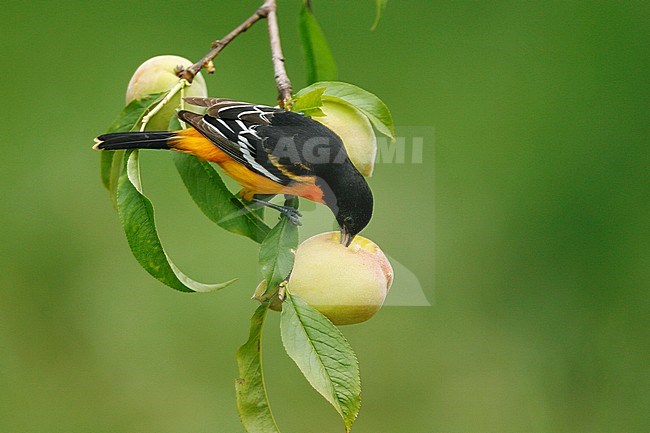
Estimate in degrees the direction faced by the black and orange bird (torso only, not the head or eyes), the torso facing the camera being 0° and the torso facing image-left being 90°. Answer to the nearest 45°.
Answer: approximately 270°
